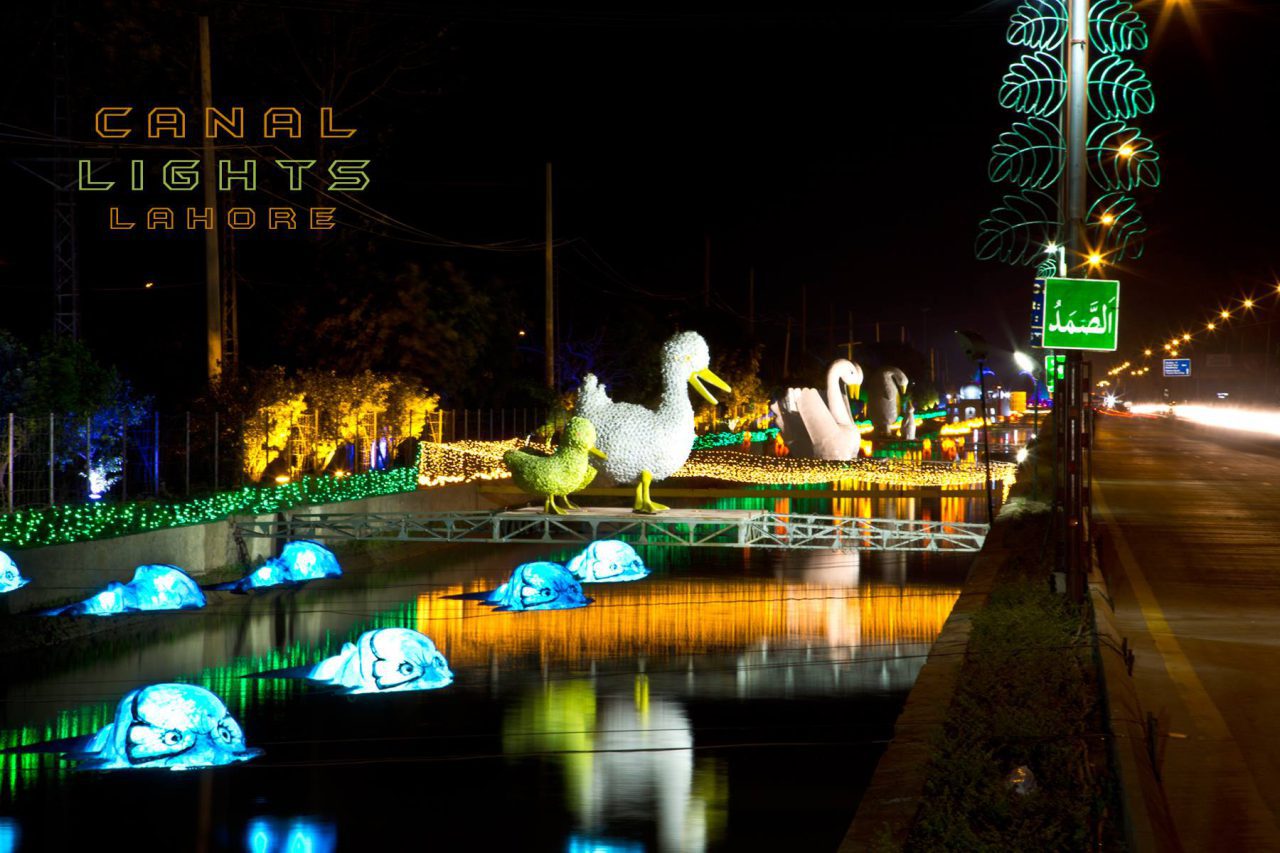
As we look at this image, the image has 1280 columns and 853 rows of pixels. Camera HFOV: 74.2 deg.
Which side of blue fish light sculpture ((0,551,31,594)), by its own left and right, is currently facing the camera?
right

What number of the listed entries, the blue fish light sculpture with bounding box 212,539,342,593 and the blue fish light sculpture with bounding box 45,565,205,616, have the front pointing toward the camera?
0

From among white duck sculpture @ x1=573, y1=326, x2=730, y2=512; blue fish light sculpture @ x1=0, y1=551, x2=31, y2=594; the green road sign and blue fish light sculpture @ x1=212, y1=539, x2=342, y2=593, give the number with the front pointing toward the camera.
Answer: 1

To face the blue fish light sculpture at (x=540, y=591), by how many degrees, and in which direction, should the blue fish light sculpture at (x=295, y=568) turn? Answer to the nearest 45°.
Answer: approximately 45° to its right

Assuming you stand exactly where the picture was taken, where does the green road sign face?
facing the viewer

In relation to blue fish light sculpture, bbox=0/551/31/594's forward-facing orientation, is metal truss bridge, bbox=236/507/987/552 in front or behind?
in front

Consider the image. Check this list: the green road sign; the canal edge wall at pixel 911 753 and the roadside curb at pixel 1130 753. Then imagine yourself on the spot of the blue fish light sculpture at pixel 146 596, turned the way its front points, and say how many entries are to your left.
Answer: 0

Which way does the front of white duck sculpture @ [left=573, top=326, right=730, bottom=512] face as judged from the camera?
facing to the right of the viewer

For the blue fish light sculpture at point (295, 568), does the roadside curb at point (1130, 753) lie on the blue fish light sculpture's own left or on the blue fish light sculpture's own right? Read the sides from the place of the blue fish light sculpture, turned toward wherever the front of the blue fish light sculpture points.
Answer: on the blue fish light sculpture's own right

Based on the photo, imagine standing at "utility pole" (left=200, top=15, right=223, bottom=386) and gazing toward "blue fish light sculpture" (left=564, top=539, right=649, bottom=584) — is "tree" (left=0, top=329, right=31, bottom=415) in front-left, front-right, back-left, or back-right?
back-right

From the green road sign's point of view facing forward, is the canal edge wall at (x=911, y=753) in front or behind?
in front

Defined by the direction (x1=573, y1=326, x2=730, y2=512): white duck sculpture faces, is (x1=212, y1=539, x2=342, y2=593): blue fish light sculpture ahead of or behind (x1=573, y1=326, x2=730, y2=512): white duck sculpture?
behind

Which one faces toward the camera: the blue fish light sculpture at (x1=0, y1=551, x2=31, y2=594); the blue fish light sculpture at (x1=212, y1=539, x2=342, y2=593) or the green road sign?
the green road sign

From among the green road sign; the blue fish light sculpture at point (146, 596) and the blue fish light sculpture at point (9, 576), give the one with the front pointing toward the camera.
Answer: the green road sign

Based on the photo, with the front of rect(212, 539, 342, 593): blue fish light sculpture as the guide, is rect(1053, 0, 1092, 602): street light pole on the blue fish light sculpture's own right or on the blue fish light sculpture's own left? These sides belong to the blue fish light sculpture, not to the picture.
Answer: on the blue fish light sculpture's own right

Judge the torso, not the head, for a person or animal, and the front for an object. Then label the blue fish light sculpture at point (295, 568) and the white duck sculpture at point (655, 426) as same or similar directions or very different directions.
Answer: same or similar directions

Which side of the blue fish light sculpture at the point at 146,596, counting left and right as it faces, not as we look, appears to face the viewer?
right
